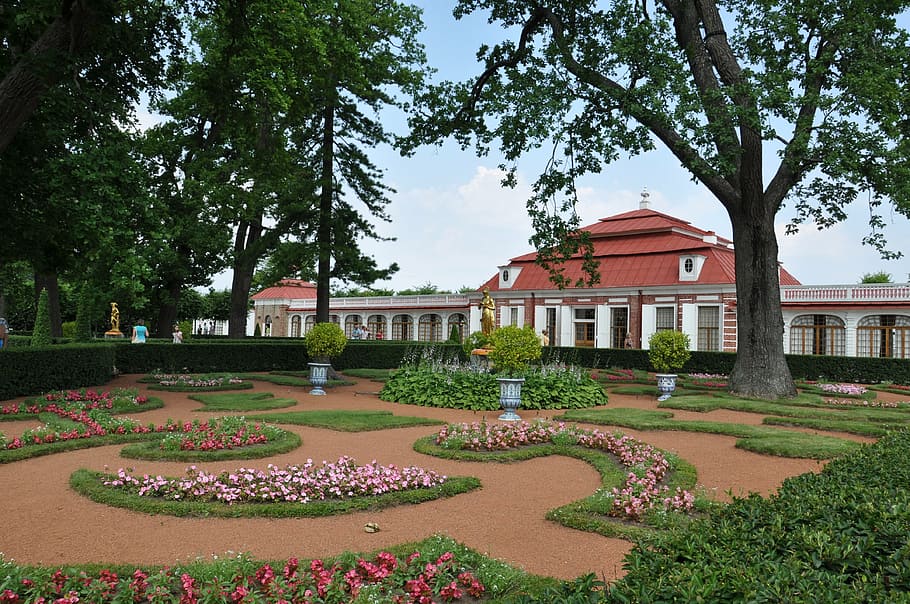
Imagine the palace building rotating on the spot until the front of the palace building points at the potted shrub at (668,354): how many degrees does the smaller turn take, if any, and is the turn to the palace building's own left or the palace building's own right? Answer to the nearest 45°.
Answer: approximately 45° to the palace building's own left

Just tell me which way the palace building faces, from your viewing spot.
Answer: facing the viewer and to the left of the viewer

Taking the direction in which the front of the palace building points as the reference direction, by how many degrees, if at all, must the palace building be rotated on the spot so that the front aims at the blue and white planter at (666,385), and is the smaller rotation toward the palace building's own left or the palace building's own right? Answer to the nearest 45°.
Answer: approximately 45° to the palace building's own left

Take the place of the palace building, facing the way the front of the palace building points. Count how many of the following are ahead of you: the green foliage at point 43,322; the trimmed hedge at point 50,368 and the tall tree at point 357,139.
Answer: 3

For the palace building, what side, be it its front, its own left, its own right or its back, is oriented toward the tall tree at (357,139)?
front

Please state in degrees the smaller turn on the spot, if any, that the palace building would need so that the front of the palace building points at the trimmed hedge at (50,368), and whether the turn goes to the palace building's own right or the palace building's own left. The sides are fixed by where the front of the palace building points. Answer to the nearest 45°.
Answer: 0° — it already faces it

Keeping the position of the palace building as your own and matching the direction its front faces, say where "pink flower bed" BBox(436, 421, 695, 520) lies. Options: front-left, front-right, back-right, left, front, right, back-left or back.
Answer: front-left

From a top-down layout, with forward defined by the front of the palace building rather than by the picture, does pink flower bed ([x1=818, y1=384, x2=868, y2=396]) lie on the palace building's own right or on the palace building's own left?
on the palace building's own left

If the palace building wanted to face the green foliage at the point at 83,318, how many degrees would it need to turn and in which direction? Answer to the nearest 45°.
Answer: approximately 45° to its right

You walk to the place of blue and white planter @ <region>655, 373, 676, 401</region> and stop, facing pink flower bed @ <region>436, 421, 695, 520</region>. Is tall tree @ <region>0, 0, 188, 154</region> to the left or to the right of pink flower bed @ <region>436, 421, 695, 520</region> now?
right
